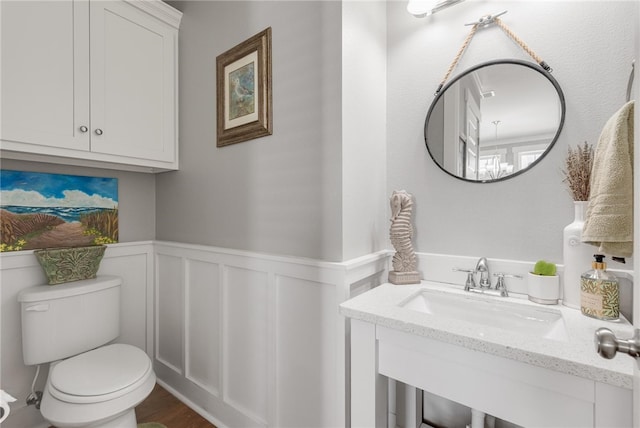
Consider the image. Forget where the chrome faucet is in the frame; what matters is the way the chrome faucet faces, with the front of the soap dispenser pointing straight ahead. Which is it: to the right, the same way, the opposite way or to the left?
the same way

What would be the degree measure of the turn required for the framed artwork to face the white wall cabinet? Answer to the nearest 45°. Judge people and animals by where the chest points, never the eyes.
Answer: approximately 45° to its right

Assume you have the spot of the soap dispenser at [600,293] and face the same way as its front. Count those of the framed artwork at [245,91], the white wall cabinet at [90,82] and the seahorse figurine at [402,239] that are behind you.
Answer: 0

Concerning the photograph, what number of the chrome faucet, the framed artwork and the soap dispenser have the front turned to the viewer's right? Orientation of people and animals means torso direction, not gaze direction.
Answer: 0

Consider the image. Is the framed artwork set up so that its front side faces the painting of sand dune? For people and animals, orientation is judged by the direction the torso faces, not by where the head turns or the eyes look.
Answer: no

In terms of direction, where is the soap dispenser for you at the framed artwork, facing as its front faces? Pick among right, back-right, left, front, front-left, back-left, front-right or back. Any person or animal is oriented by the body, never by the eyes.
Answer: left

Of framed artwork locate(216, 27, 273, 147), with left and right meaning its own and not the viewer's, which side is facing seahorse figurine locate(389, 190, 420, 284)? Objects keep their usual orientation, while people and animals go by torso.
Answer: left

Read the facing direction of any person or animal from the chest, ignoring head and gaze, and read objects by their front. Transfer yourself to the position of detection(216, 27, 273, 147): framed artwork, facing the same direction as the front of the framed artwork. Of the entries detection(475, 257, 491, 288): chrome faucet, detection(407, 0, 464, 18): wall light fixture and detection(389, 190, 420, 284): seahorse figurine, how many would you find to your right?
0

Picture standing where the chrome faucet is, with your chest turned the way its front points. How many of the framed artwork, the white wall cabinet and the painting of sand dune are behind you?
0

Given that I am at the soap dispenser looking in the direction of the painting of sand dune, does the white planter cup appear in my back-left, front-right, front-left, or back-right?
front-right

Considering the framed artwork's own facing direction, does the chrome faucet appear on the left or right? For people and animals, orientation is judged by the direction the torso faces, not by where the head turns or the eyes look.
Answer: on its left

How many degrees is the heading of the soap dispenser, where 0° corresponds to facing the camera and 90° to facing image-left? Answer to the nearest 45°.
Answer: approximately 45°

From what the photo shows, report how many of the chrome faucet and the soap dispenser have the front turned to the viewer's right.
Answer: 0

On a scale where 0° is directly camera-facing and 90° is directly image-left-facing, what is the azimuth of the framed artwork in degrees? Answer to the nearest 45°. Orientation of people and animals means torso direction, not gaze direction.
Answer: approximately 45°
